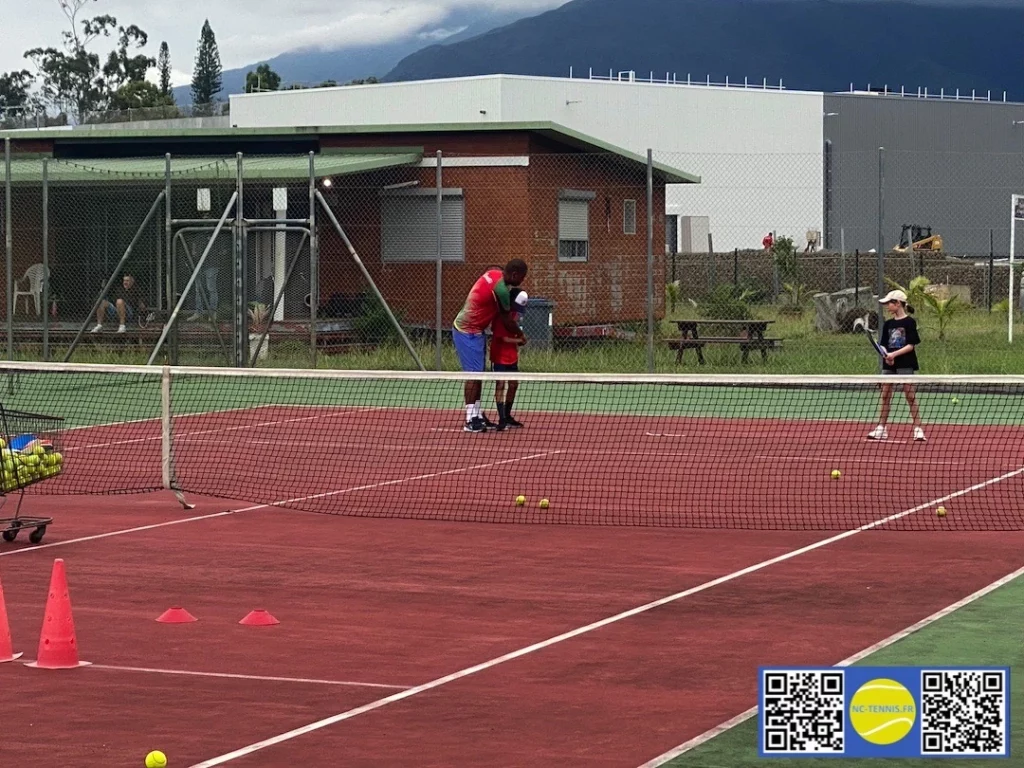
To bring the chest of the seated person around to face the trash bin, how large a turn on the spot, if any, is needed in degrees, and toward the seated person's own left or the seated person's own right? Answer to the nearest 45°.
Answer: approximately 90° to the seated person's own left

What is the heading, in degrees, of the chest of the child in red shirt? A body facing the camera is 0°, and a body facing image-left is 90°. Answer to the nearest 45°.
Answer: approximately 270°

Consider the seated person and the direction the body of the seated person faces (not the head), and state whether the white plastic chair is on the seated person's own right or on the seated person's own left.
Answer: on the seated person's own right

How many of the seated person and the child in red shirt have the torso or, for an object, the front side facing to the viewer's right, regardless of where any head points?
1

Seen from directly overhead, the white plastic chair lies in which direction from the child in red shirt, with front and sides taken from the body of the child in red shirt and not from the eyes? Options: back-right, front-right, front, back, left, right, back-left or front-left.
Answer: back-left

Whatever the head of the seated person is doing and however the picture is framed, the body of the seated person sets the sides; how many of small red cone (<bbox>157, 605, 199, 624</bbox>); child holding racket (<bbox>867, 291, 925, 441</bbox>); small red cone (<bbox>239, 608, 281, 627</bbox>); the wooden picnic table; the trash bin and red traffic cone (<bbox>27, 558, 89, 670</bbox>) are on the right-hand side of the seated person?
0

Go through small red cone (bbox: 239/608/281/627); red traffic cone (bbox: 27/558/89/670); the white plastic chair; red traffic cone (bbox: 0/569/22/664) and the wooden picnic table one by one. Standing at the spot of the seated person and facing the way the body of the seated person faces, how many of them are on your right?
1

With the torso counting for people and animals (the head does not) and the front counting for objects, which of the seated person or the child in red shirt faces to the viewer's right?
the child in red shirt

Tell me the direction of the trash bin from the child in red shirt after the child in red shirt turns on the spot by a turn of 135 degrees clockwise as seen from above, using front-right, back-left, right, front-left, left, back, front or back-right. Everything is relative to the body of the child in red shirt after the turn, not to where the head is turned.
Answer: back-right

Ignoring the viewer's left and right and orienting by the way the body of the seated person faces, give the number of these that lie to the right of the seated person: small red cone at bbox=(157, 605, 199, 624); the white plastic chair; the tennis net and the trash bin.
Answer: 1

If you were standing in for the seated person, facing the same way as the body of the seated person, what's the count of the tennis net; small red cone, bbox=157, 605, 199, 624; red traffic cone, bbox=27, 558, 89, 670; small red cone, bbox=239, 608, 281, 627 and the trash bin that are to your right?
0

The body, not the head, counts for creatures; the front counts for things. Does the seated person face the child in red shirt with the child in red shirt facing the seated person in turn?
no

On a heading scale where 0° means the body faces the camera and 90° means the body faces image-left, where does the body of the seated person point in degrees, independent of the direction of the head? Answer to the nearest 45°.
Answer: approximately 45°

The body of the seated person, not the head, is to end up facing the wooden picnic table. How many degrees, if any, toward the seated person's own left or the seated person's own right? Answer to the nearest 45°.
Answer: approximately 90° to the seated person's own left

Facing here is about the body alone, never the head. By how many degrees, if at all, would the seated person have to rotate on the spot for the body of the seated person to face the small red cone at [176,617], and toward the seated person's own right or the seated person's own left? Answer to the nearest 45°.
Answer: approximately 45° to the seated person's own left

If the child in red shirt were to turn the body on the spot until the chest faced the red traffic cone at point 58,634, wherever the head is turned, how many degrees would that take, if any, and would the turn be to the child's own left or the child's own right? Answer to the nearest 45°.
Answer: approximately 90° to the child's own right

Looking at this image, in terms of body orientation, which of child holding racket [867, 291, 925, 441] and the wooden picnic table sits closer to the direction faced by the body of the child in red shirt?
the child holding racket
